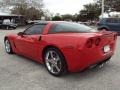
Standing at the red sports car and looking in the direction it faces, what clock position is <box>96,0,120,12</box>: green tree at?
The green tree is roughly at 2 o'clock from the red sports car.

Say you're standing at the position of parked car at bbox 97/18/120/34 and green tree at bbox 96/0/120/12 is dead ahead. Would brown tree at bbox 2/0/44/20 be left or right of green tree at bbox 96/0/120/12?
left

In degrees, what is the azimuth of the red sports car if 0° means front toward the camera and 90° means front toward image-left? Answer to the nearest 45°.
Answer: approximately 135°

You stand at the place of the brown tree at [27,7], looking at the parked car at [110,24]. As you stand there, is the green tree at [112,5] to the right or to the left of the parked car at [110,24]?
left

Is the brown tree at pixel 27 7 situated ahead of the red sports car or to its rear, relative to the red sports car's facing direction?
ahead

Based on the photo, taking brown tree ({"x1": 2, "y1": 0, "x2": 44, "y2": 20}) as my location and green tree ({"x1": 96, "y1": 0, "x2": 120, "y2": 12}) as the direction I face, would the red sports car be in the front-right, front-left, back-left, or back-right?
front-right

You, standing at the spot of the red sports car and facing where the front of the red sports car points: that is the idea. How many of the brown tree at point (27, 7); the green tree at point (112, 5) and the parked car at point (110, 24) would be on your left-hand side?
0

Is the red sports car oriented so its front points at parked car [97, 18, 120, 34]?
no
